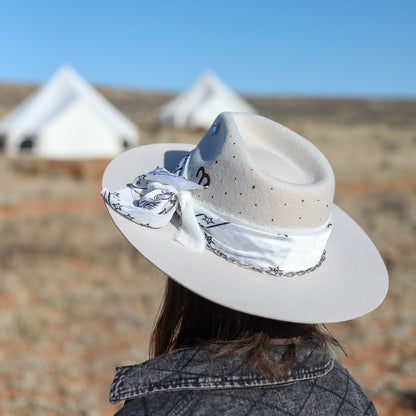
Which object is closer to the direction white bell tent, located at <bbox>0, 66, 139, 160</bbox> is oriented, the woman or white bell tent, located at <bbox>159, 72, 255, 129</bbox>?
the woman

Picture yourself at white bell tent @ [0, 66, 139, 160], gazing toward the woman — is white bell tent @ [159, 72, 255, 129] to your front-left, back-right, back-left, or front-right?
back-left

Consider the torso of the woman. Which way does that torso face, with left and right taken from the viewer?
facing away from the viewer and to the left of the viewer

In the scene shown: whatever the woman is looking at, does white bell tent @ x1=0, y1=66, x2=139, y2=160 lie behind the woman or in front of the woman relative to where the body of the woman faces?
in front

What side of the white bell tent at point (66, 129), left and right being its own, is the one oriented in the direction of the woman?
front

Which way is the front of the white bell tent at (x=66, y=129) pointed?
toward the camera

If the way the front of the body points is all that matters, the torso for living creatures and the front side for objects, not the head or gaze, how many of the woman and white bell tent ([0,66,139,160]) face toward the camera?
1

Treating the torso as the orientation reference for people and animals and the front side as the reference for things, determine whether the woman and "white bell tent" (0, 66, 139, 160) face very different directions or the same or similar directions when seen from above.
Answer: very different directions
